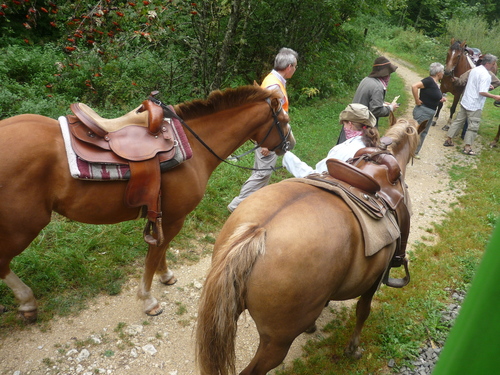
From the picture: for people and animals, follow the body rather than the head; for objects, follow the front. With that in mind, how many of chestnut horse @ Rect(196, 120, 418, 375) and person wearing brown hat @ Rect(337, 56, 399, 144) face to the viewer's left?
0

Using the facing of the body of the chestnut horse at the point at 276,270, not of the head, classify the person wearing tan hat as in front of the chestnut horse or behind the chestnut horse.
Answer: in front

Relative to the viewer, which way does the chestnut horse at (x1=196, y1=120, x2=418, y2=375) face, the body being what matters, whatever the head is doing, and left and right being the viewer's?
facing away from the viewer and to the right of the viewer

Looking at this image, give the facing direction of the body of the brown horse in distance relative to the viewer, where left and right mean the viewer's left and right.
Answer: facing the viewer and to the left of the viewer

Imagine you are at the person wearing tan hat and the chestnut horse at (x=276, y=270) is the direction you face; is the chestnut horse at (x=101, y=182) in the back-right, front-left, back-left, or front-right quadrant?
front-right

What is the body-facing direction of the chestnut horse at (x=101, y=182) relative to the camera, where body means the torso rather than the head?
to the viewer's right
